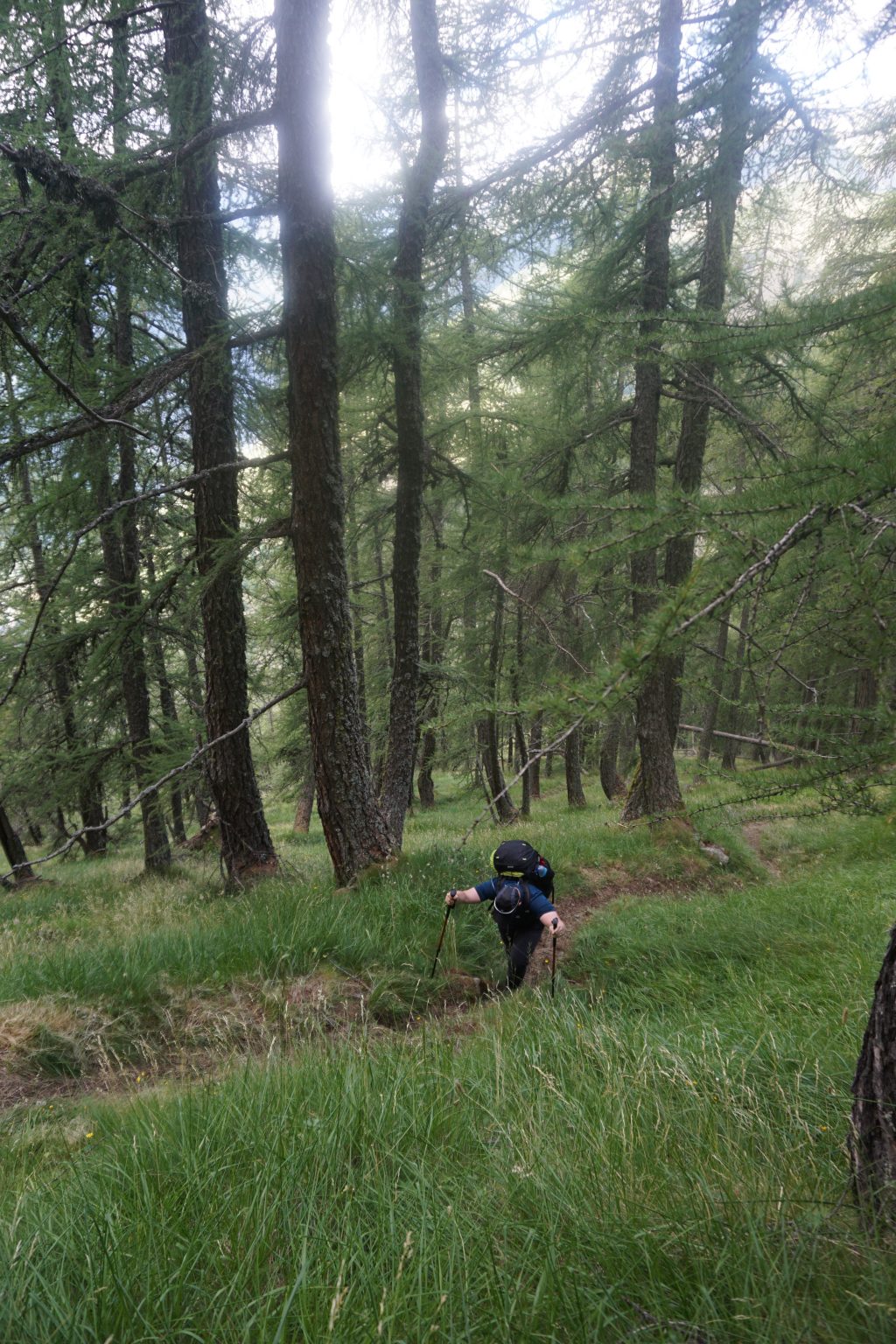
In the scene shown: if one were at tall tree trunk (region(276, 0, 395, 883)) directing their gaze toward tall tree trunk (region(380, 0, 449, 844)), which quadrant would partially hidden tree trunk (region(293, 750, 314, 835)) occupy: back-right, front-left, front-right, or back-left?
front-left

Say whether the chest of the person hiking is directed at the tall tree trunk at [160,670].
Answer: no
